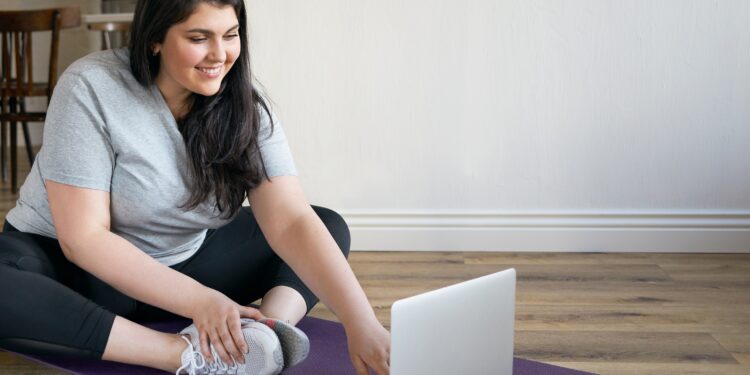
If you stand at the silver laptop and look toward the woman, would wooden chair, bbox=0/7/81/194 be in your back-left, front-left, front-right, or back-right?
front-right

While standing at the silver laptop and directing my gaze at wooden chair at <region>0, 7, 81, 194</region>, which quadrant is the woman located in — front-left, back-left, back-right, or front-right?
front-left

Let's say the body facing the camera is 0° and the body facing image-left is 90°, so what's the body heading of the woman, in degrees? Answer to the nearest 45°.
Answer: approximately 315°

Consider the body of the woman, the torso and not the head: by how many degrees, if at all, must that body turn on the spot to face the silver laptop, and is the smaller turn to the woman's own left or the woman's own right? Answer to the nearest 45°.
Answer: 0° — they already face it

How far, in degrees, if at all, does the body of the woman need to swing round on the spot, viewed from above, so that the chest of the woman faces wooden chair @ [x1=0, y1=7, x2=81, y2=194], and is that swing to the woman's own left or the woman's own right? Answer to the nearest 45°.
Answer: approximately 135° to the woman's own left

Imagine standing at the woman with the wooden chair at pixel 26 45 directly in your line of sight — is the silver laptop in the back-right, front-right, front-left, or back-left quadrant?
back-right
